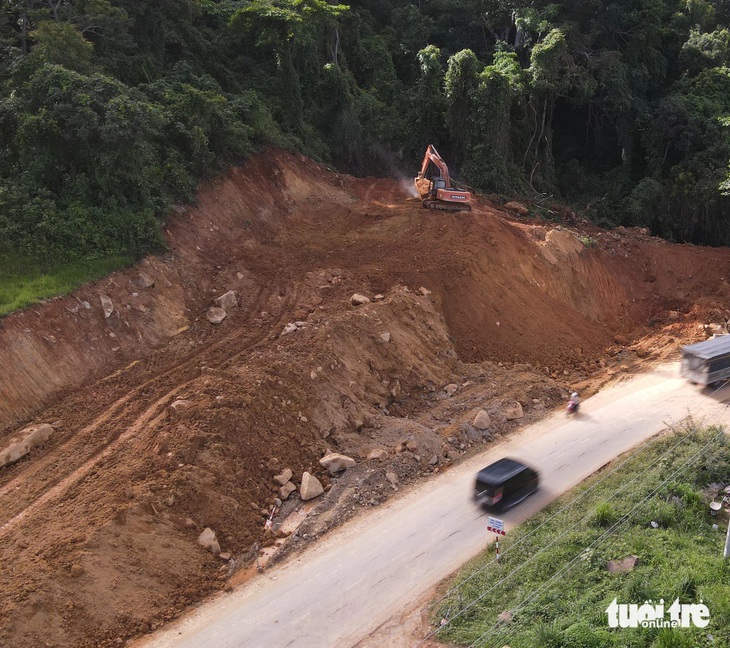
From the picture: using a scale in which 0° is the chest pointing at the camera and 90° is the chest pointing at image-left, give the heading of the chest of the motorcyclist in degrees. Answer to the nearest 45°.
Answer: approximately 45°

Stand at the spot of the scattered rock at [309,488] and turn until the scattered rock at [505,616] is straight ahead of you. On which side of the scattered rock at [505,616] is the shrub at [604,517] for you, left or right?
left

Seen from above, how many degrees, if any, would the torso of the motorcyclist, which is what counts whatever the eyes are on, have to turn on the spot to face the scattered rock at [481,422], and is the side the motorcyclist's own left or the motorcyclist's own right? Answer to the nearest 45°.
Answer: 0° — they already face it

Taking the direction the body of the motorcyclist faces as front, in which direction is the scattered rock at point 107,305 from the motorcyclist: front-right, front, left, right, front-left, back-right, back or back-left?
front-right

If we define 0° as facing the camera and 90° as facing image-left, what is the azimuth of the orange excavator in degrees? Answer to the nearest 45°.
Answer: approximately 90°

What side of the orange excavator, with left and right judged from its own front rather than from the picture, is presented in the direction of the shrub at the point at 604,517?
left

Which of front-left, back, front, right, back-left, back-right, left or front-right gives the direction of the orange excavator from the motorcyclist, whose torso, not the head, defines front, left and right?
back-right

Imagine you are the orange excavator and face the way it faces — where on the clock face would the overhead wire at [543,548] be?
The overhead wire is roughly at 9 o'clock from the orange excavator.

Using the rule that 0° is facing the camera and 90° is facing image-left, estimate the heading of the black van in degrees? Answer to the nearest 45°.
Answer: approximately 225°

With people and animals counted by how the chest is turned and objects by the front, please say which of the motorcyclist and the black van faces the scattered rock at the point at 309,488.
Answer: the motorcyclist

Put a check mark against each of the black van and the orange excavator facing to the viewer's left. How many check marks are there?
1
